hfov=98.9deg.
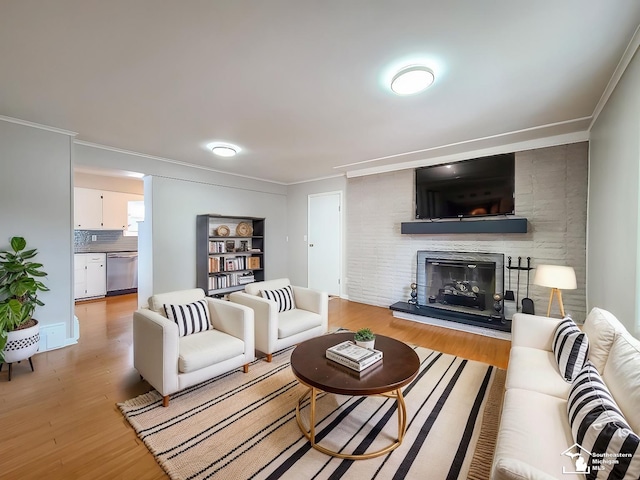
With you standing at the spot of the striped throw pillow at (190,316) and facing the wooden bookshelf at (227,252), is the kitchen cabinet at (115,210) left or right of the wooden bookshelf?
left

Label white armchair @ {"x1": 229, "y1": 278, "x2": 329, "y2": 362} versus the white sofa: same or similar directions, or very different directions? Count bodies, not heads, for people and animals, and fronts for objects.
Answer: very different directions

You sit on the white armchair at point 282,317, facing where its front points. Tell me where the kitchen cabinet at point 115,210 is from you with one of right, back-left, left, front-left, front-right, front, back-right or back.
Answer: back

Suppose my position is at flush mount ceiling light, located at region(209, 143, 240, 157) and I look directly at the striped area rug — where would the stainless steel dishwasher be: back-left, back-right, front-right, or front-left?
back-right

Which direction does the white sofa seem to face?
to the viewer's left

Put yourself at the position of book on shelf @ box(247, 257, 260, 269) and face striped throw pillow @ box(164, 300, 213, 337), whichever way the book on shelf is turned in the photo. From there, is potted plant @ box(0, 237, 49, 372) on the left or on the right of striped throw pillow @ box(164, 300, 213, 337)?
right

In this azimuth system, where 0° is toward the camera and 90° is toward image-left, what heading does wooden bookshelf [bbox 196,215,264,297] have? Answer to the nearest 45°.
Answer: approximately 315°

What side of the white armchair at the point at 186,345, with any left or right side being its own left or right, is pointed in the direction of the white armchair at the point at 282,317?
left
